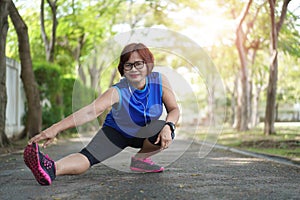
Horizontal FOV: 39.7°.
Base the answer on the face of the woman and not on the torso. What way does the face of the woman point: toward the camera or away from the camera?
toward the camera

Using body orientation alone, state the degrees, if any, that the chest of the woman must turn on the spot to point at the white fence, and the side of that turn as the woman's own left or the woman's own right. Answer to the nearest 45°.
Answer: approximately 180°

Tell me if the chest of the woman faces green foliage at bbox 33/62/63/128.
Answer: no

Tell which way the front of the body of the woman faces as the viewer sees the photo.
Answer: toward the camera
